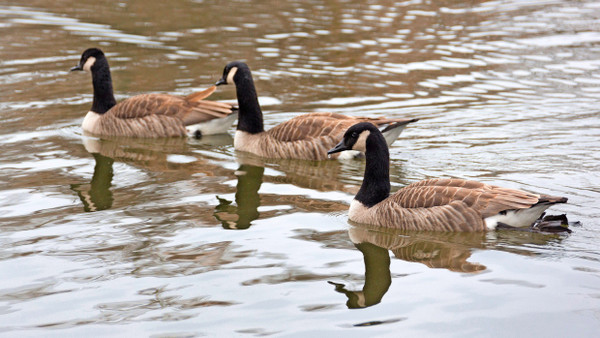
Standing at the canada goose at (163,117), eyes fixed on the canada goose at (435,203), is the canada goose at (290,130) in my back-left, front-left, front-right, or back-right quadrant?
front-left

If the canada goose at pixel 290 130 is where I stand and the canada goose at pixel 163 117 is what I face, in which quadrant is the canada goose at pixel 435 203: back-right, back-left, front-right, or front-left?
back-left

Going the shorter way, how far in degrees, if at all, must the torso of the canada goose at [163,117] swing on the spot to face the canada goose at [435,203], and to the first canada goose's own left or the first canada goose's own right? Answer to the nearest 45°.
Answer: approximately 135° to the first canada goose's own left

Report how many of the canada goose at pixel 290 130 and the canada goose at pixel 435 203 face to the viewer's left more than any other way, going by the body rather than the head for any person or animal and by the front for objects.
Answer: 2

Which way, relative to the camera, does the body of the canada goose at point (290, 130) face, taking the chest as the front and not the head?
to the viewer's left

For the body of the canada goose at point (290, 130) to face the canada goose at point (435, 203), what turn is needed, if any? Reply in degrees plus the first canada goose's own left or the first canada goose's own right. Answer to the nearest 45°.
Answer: approximately 135° to the first canada goose's own left

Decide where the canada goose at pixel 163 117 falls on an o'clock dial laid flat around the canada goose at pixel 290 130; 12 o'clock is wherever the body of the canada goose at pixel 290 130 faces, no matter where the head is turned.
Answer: the canada goose at pixel 163 117 is roughly at 1 o'clock from the canada goose at pixel 290 130.

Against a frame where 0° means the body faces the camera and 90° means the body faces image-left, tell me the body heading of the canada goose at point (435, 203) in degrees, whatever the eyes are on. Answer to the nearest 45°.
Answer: approximately 90°

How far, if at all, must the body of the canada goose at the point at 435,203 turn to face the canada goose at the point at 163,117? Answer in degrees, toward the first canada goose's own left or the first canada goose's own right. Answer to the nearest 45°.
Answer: approximately 45° to the first canada goose's own right

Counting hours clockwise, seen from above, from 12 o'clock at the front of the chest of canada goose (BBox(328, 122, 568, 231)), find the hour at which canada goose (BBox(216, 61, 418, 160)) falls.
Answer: canada goose (BBox(216, 61, 418, 160)) is roughly at 2 o'clock from canada goose (BBox(328, 122, 568, 231)).

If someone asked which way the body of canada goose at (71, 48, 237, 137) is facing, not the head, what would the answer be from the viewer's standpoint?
to the viewer's left
